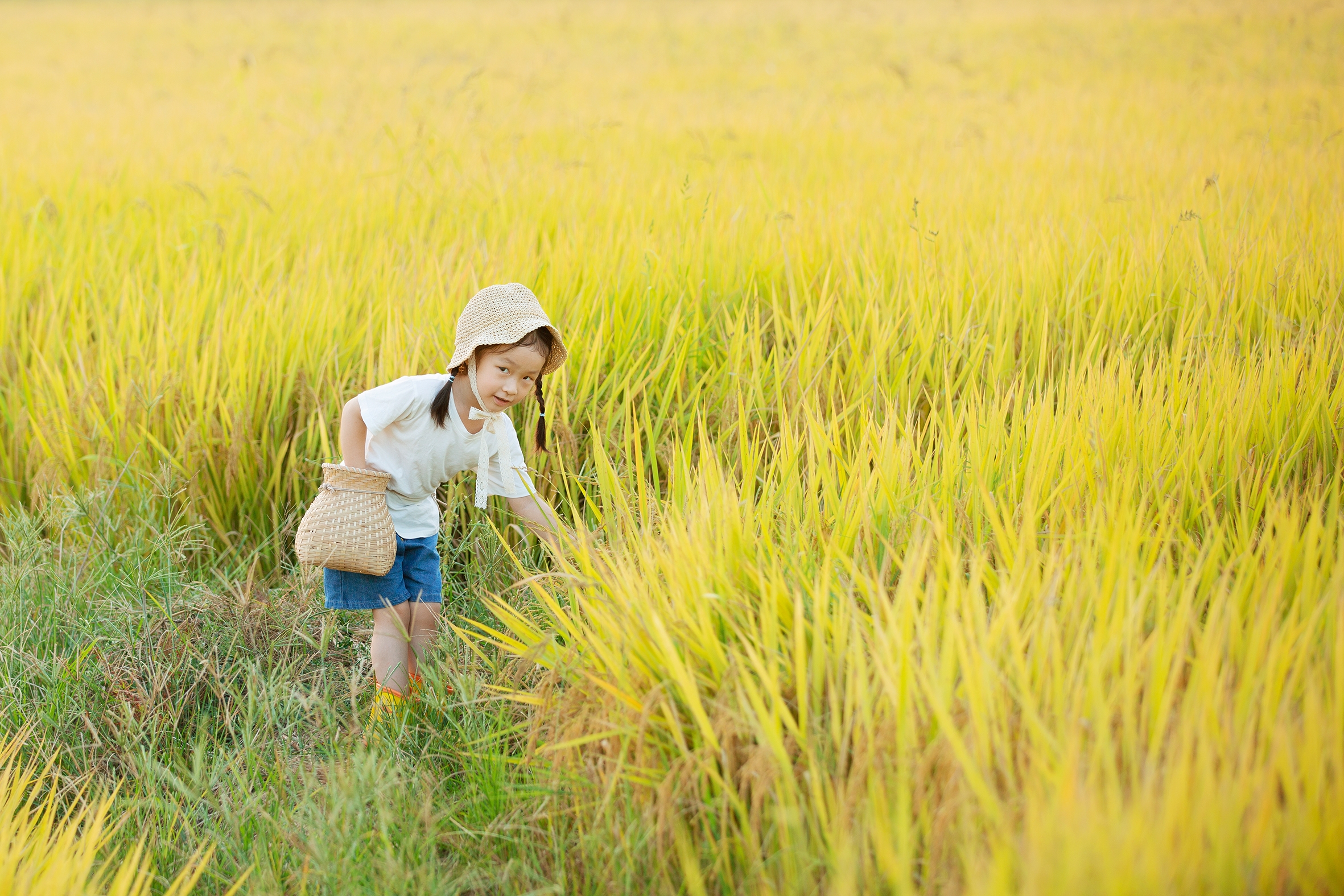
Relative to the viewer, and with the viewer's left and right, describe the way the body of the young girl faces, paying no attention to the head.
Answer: facing the viewer and to the right of the viewer
